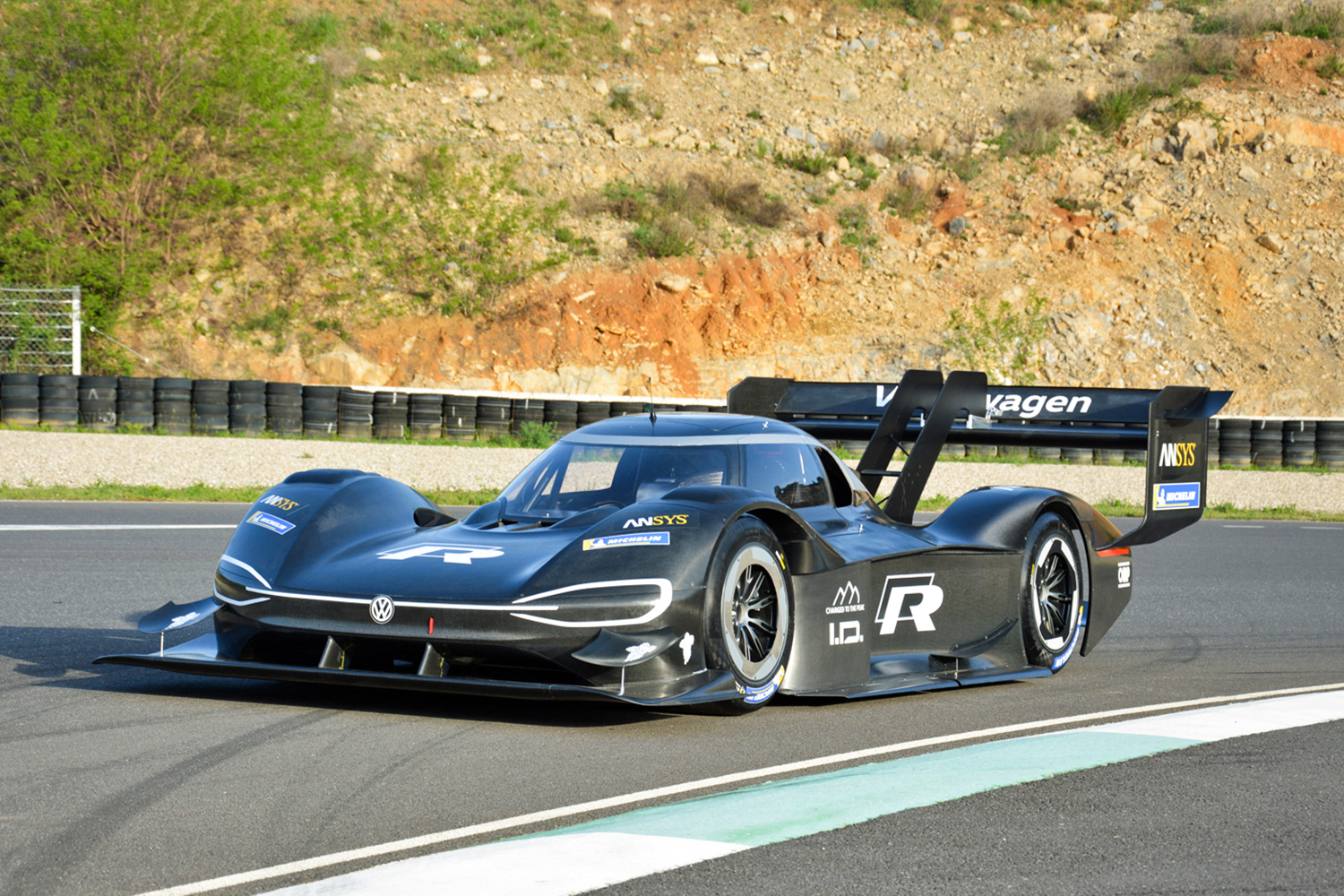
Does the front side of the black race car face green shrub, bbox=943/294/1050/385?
no

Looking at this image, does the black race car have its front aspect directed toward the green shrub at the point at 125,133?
no

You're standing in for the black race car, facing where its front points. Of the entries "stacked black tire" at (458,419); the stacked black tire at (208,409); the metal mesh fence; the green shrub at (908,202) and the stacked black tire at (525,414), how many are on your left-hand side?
0

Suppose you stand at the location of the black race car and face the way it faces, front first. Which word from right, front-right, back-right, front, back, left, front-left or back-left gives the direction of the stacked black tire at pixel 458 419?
back-right

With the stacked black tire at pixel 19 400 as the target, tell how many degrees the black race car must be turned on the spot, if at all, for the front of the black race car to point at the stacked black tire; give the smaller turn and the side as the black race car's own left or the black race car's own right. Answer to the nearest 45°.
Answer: approximately 90° to the black race car's own right

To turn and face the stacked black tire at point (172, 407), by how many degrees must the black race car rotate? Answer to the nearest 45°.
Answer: approximately 90° to its right

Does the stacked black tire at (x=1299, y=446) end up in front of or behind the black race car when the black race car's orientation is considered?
behind

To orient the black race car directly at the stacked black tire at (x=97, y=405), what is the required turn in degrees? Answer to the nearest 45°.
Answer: approximately 90° to its right

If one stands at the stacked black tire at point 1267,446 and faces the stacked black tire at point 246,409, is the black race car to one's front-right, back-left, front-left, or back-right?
front-left

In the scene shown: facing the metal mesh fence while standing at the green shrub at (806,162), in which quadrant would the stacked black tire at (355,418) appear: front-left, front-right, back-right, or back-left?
front-left

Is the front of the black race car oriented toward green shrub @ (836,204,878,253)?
no

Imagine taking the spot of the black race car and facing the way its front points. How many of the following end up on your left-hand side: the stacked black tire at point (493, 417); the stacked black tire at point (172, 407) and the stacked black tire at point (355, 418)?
0

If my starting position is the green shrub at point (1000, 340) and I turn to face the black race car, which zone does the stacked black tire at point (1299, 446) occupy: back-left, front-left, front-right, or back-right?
front-left

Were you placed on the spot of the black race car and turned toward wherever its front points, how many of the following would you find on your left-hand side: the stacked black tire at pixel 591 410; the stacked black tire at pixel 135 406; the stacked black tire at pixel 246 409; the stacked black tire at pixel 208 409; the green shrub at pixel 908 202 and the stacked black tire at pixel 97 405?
0

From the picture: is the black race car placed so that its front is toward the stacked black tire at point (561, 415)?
no

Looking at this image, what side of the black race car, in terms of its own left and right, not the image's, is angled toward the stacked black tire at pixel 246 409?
right

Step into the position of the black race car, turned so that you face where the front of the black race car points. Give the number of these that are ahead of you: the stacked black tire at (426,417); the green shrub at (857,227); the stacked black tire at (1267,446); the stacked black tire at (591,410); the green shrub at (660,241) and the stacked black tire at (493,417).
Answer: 0

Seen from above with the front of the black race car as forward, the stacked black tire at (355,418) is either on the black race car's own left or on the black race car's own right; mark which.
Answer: on the black race car's own right

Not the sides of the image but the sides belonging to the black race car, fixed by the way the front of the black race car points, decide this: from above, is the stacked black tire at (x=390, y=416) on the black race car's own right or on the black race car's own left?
on the black race car's own right
